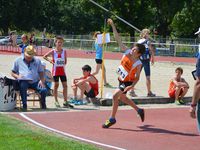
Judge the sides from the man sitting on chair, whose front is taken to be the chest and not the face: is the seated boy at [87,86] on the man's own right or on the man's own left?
on the man's own left

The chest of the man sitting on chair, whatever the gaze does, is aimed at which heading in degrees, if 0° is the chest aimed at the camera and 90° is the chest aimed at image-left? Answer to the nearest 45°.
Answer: approximately 0°

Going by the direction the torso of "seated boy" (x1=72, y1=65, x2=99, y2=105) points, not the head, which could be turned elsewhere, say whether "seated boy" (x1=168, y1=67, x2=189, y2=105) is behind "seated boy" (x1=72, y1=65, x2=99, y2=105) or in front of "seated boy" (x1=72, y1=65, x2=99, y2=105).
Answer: behind

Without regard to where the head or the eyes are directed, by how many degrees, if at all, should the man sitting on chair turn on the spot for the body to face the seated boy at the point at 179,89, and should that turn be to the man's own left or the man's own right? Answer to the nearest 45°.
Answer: approximately 90° to the man's own left

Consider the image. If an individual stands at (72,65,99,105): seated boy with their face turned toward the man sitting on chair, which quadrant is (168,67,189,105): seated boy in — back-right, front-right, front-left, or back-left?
back-left
